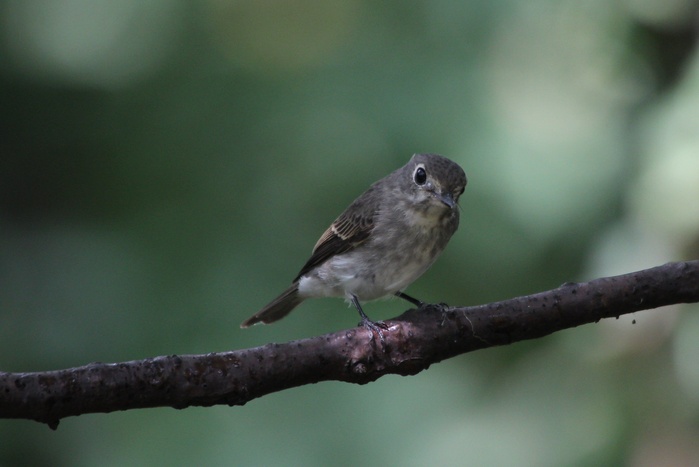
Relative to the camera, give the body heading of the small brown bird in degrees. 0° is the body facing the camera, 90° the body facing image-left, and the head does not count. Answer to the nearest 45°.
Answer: approximately 315°
